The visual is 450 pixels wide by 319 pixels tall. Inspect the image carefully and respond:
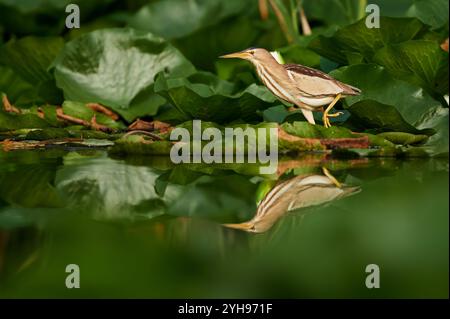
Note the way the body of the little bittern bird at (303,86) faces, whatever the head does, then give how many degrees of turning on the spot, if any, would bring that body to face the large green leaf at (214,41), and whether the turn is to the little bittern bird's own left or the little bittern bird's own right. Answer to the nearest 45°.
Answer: approximately 90° to the little bittern bird's own right

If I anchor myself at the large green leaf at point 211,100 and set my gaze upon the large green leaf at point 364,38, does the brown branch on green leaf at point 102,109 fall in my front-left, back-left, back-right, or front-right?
back-left

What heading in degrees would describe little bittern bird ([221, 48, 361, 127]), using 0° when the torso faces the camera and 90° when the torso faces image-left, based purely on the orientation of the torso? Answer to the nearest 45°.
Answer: approximately 90°
